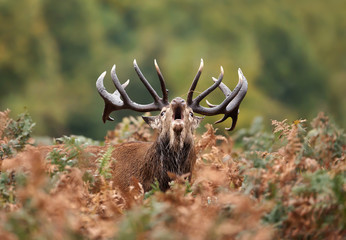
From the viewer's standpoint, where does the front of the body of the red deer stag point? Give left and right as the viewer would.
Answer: facing the viewer and to the right of the viewer
